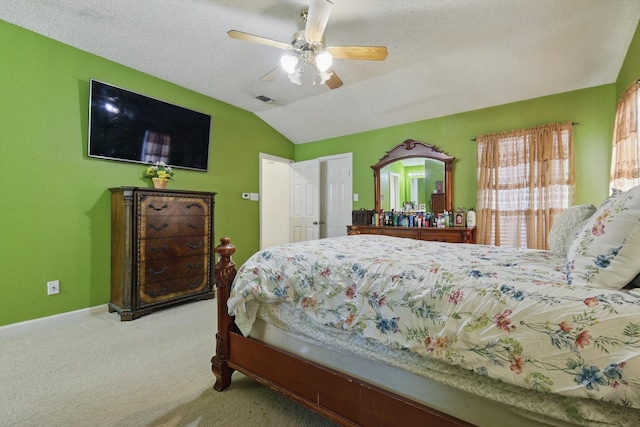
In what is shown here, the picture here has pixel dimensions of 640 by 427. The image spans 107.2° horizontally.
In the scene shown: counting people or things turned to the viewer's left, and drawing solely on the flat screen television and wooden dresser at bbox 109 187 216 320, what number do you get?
0

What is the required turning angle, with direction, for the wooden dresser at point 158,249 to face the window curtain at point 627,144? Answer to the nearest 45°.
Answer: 0° — it already faces it

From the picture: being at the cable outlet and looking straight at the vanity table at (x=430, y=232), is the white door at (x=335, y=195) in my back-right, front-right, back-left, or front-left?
front-left

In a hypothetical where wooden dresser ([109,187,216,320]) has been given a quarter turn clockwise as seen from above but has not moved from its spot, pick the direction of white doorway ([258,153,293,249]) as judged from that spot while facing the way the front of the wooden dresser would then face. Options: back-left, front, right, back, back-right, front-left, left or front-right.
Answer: back

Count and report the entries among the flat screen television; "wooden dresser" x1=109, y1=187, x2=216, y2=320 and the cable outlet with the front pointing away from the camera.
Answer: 0

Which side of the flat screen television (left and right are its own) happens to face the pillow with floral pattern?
front

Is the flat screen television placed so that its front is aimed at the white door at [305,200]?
no

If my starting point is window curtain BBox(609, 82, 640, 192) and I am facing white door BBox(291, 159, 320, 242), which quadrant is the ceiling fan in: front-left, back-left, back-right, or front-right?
front-left

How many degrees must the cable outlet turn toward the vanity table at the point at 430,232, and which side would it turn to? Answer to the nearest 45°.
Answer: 0° — it already faces it

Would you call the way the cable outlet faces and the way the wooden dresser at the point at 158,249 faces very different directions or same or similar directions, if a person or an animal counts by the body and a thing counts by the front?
same or similar directions

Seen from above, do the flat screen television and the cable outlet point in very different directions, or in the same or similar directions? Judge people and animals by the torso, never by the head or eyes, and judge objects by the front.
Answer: same or similar directions

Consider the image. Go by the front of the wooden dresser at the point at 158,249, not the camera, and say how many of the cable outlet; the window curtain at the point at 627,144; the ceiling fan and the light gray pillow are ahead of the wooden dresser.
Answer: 3

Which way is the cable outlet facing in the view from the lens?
facing the viewer and to the right of the viewer
